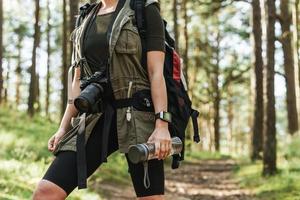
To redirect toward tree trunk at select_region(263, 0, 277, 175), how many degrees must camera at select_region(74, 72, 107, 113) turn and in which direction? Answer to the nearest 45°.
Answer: approximately 180°

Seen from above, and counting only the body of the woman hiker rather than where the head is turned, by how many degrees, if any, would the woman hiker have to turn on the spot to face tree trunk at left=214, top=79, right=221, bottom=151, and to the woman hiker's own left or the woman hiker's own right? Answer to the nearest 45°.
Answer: approximately 135° to the woman hiker's own right

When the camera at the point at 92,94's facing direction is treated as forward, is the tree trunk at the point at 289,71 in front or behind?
behind

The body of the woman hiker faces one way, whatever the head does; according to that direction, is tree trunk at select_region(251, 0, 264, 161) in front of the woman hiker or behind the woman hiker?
behind

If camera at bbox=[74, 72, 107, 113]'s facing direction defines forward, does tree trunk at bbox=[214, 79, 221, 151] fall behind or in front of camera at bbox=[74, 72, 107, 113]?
behind

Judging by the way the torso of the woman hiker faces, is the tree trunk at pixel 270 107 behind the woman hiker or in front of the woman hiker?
behind

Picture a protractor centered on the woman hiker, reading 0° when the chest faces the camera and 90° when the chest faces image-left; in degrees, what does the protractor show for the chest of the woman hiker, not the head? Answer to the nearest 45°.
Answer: approximately 45°
